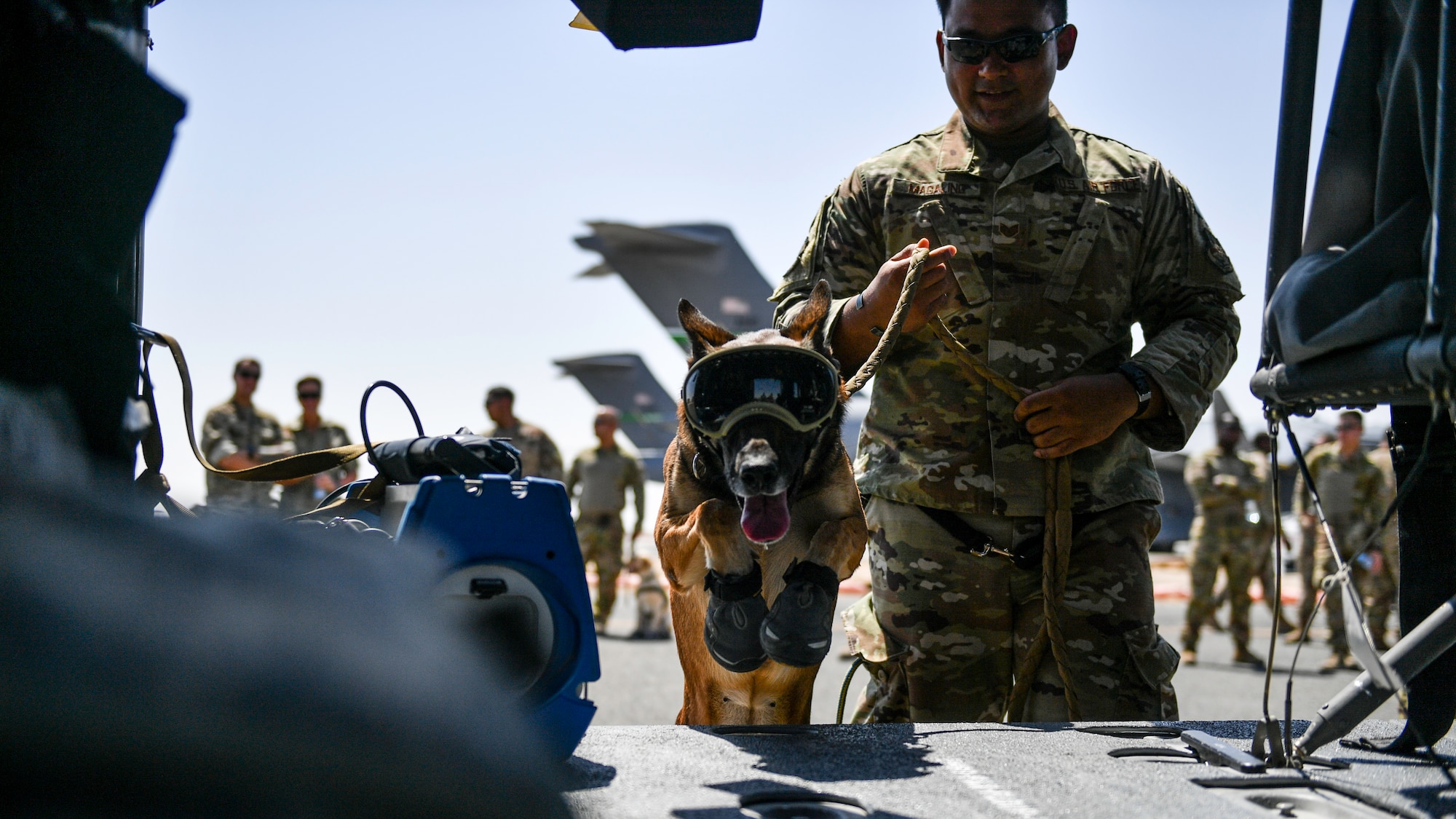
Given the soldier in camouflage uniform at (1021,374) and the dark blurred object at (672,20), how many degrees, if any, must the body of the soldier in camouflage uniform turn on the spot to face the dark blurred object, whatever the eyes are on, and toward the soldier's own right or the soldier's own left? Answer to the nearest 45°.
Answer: approximately 45° to the soldier's own right

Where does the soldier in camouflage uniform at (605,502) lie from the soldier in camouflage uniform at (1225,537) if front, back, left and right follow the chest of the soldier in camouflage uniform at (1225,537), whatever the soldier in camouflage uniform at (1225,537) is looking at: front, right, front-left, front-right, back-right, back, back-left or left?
right

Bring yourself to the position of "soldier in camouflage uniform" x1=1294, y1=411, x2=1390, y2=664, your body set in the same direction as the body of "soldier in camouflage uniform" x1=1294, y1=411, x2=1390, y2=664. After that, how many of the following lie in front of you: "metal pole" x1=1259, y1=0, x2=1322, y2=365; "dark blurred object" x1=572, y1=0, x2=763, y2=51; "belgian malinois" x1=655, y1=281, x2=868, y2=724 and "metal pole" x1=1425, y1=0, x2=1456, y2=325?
4

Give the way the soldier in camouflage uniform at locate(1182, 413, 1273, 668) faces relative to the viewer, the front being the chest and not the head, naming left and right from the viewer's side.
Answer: facing the viewer

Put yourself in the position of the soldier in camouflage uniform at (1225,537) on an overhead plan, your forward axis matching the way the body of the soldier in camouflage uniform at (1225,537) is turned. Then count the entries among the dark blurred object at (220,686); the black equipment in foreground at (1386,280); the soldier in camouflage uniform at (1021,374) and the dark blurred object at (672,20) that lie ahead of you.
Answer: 4

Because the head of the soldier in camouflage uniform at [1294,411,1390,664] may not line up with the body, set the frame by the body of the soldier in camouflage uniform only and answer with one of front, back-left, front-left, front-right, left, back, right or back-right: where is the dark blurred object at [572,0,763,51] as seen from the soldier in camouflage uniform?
front

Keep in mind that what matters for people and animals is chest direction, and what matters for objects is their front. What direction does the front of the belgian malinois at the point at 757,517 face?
toward the camera

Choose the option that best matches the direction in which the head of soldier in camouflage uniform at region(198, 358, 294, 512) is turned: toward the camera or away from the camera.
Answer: toward the camera

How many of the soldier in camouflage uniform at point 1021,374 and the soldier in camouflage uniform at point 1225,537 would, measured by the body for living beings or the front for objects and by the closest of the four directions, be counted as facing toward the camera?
2

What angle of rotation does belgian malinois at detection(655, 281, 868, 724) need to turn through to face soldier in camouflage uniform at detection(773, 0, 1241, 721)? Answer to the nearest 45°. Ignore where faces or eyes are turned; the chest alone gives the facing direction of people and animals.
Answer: approximately 135° to its left

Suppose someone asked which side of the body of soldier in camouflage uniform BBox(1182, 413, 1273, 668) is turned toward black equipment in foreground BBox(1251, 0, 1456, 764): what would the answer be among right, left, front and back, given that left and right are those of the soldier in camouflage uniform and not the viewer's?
front

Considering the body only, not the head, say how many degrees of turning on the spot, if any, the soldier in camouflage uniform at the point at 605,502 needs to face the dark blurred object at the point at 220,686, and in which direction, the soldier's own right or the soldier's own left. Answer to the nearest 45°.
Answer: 0° — they already face it

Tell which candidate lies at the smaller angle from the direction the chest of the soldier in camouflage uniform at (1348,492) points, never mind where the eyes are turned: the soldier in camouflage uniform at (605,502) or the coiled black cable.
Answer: the coiled black cable

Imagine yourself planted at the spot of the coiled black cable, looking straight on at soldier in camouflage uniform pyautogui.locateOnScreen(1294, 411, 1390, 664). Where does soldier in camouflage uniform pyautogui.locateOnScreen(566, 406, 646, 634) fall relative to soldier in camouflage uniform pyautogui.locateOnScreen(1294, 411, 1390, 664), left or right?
left

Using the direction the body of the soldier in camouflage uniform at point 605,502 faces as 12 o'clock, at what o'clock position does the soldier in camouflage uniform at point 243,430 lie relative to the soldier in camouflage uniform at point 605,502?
the soldier in camouflage uniform at point 243,430 is roughly at 2 o'clock from the soldier in camouflage uniform at point 605,502.

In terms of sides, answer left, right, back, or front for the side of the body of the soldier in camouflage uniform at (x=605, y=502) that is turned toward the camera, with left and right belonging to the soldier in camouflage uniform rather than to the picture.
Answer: front
